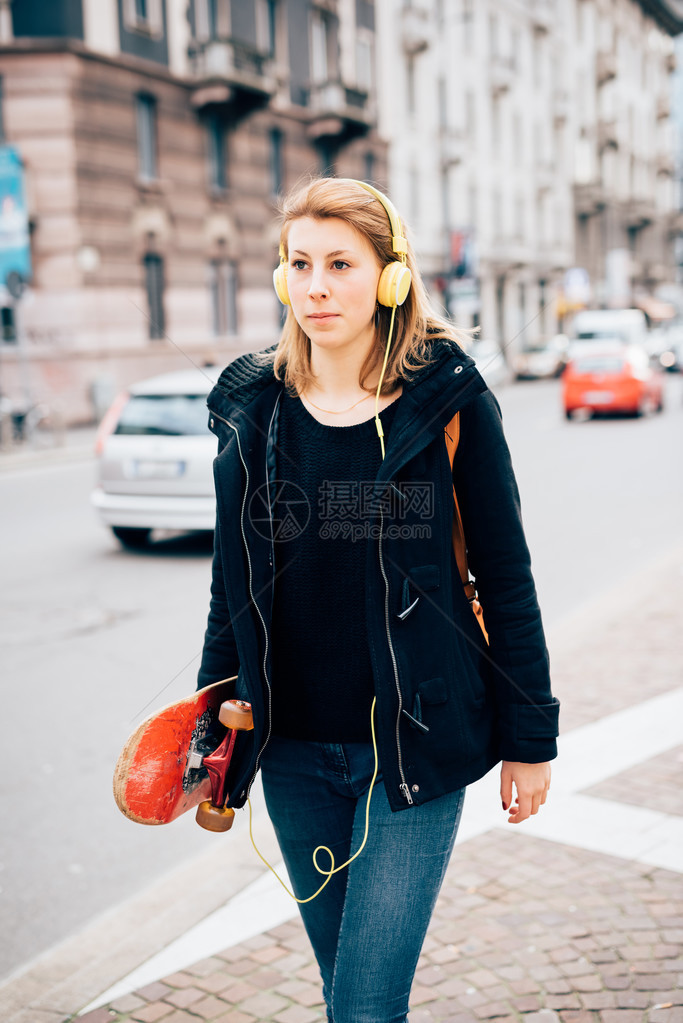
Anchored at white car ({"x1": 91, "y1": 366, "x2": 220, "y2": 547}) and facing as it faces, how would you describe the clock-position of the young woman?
The young woman is roughly at 6 o'clock from the white car.

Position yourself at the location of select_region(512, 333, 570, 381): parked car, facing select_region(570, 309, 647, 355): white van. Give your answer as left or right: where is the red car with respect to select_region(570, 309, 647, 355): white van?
right

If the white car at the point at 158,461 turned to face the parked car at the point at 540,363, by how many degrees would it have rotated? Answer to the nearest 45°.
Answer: approximately 45° to its right

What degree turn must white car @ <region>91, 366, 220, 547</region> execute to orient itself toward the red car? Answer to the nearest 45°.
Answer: approximately 45° to its right

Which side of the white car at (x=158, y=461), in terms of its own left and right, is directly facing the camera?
back
